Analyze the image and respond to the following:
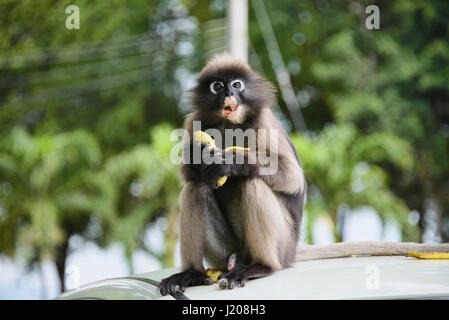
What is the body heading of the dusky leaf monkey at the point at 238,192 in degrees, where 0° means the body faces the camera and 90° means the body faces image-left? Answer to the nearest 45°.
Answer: approximately 45°

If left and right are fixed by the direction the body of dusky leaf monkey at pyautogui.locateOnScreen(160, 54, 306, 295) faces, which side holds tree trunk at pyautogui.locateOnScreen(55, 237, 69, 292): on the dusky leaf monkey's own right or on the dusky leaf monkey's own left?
on the dusky leaf monkey's own right

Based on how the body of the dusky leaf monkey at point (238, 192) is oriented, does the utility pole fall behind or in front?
behind
